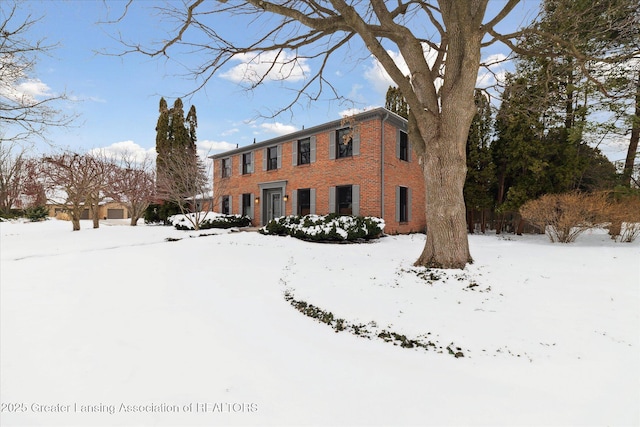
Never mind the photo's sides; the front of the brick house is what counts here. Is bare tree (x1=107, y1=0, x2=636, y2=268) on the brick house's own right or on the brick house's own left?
on the brick house's own left

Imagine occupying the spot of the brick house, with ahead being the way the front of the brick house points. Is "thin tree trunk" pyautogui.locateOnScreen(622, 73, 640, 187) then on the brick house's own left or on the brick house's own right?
on the brick house's own left

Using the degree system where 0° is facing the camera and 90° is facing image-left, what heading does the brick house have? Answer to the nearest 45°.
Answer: approximately 45°

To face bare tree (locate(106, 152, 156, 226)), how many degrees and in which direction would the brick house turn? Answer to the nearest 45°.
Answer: approximately 90° to its right

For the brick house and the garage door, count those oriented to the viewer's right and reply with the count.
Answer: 0

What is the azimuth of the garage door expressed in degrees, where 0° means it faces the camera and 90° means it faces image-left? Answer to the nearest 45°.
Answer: approximately 0°

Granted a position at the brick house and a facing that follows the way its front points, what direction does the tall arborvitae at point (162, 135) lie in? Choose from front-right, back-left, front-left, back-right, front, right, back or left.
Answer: right

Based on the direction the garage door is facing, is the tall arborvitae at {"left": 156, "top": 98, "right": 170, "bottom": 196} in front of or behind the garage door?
in front

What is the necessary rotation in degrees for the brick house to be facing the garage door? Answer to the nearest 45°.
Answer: approximately 90° to its right
